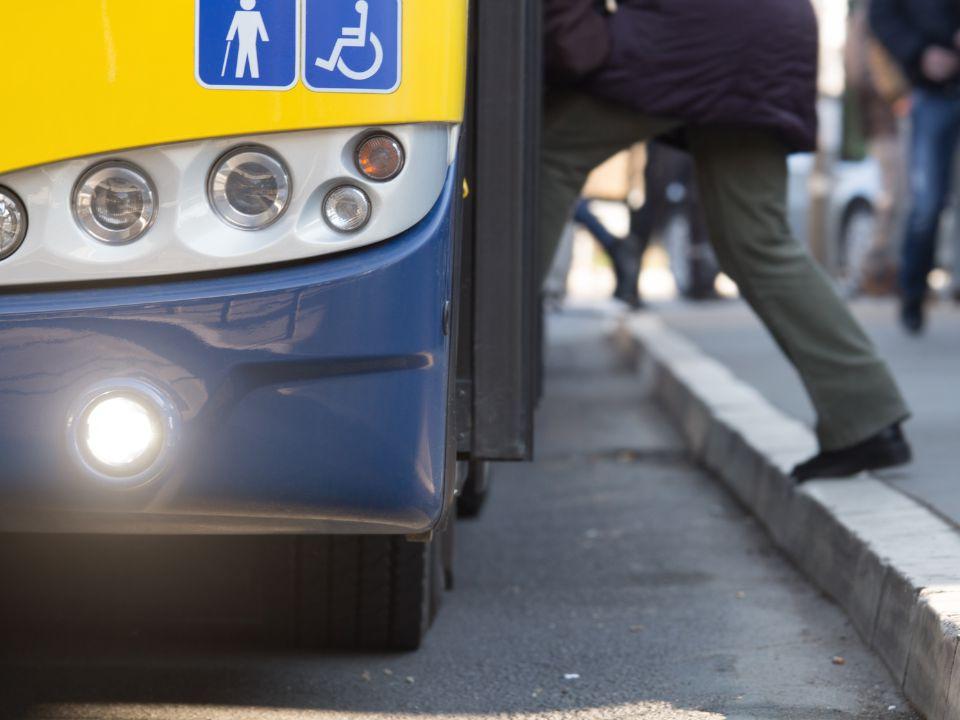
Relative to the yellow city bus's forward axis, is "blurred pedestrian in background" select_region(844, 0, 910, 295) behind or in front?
behind

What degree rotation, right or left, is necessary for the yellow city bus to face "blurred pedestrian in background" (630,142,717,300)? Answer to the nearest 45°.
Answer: approximately 180°

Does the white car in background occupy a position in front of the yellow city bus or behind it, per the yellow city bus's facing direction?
behind

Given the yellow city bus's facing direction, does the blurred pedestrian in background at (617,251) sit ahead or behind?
behind

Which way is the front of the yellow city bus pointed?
toward the camera
